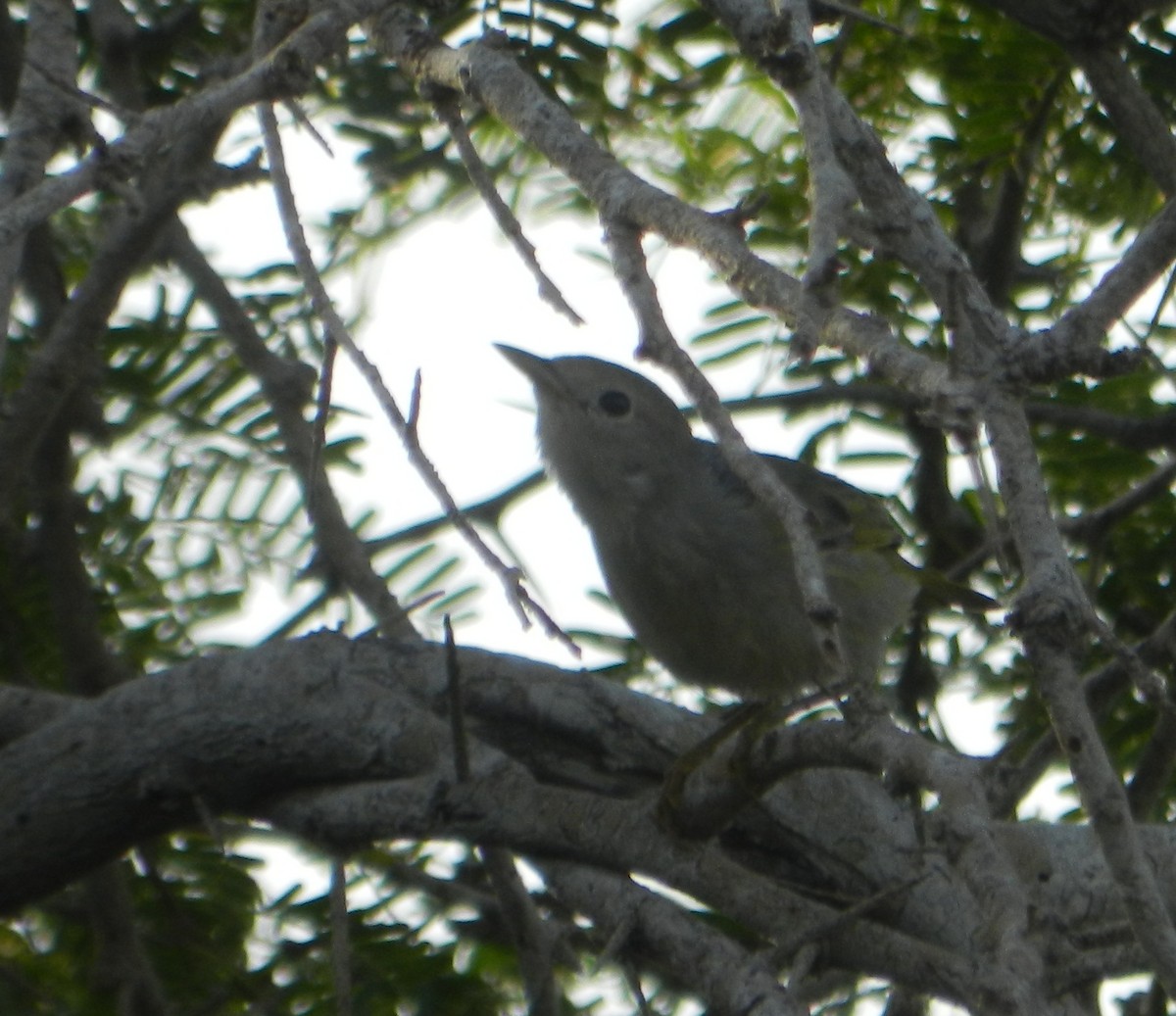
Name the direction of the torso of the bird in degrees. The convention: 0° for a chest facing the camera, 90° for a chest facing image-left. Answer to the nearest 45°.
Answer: approximately 90°

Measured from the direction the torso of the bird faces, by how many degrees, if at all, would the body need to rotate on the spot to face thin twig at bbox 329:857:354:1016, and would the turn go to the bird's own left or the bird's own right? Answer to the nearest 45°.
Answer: approximately 45° to the bird's own right

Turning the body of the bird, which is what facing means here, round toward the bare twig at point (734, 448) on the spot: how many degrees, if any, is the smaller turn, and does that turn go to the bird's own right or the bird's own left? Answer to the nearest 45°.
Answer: approximately 90° to the bird's own left
